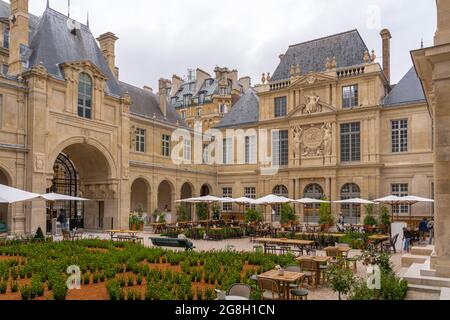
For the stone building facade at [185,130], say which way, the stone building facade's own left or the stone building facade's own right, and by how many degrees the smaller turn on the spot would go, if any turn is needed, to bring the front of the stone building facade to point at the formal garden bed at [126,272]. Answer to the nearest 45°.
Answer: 0° — it already faces it

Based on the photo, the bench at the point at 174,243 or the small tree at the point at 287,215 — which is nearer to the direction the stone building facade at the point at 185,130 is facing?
the bench

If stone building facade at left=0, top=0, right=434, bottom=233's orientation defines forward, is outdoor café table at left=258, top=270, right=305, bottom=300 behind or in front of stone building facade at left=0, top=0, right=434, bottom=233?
in front

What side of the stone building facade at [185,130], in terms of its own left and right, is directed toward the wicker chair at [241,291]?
front

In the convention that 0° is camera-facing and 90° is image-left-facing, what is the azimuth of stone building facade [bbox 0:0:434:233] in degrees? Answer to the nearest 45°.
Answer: approximately 0°

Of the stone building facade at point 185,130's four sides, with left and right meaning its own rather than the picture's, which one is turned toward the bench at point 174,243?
front

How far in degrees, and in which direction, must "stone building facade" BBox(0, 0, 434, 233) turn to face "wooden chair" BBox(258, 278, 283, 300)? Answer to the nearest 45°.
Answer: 0° — it already faces it
